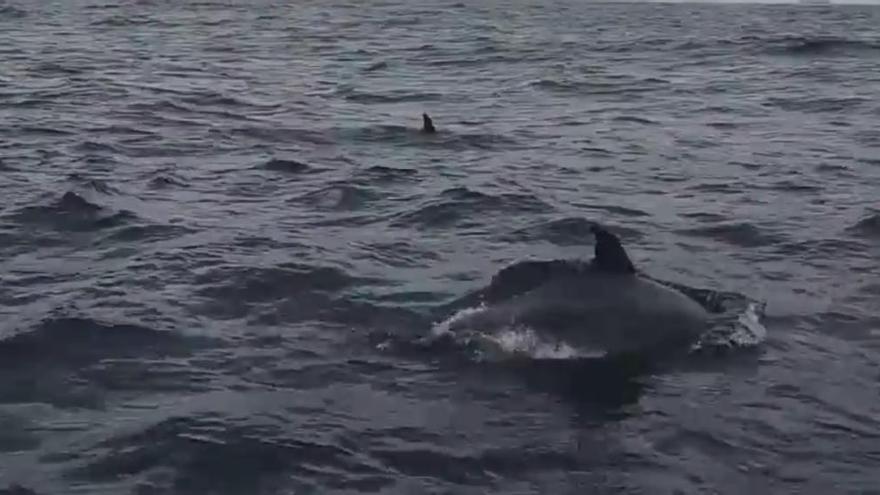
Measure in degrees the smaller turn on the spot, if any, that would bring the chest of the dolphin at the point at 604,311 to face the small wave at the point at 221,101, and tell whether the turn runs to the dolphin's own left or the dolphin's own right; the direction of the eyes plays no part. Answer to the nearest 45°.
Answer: approximately 135° to the dolphin's own left

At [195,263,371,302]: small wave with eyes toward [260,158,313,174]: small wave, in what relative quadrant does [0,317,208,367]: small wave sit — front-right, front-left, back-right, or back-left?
back-left

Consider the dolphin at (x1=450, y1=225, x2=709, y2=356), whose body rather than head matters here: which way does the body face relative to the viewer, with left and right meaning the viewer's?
facing to the right of the viewer

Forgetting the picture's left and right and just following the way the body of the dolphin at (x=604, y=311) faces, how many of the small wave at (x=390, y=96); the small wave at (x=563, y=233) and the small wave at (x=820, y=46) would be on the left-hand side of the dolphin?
3

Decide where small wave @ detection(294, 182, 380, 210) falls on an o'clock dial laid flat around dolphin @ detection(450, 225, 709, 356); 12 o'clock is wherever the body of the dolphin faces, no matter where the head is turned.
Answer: The small wave is roughly at 8 o'clock from the dolphin.

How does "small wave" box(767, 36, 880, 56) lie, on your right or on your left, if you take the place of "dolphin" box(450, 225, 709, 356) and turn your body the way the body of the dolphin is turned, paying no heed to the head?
on your left

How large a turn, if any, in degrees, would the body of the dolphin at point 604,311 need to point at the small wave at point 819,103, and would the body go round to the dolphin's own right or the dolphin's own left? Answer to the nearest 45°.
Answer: approximately 90° to the dolphin's own left

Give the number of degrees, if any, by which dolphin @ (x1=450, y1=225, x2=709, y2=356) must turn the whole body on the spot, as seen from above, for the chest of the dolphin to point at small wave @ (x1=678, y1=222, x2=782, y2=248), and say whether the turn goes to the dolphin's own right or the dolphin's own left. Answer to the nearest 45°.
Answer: approximately 90° to the dolphin's own left

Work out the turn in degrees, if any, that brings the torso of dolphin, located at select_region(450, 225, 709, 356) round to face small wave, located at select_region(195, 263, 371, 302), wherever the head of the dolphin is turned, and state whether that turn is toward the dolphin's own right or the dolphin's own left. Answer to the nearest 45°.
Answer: approximately 135° to the dolphin's own left

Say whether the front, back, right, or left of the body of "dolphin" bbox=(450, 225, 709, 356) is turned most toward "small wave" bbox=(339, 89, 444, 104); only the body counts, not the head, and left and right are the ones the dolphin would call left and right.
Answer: left

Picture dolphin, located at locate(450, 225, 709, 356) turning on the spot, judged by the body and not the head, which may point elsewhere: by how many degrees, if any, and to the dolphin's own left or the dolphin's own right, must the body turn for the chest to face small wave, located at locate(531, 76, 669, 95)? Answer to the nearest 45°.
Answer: approximately 90° to the dolphin's own left
